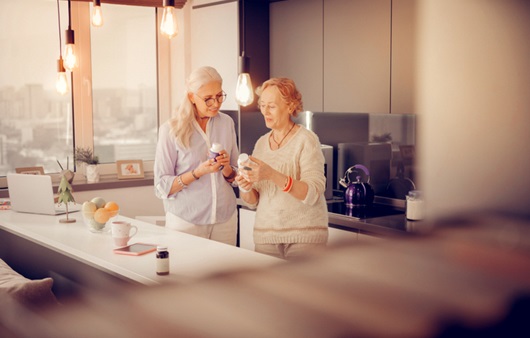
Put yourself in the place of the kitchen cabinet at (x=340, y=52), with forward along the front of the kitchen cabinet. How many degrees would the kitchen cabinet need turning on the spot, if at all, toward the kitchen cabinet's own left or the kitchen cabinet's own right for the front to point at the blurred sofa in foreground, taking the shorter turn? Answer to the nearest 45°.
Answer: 0° — it already faces it

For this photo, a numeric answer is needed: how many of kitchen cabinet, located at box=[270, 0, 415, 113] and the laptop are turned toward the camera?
1

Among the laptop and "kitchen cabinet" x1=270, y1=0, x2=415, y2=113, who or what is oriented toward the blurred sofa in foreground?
the kitchen cabinet

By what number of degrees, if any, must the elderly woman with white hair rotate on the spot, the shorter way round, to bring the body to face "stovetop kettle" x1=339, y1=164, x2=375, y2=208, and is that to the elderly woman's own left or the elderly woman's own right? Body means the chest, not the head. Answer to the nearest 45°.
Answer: approximately 90° to the elderly woman's own left

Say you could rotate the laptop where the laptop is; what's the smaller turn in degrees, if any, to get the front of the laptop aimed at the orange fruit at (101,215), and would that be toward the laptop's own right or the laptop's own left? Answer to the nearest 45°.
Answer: approximately 90° to the laptop's own right

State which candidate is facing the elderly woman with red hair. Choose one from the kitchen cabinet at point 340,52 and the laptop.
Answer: the kitchen cabinet

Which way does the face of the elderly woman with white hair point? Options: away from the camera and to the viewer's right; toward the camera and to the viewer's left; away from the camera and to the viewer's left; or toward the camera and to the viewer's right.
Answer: toward the camera and to the viewer's right

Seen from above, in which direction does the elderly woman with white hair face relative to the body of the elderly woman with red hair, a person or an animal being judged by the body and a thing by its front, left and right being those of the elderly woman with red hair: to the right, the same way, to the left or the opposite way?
to the left
